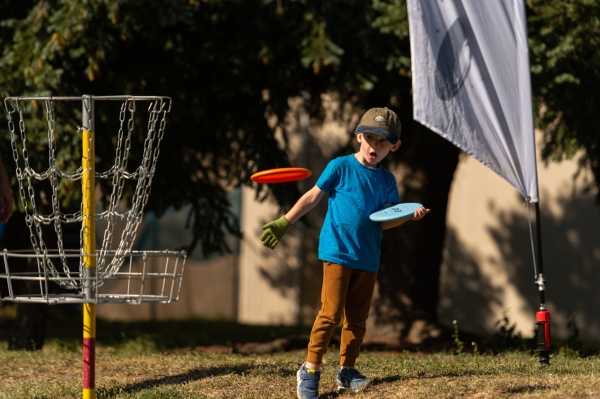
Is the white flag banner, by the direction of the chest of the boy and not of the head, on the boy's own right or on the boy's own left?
on the boy's own left

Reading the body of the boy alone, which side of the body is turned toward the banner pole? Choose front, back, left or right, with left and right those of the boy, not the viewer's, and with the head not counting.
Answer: left
